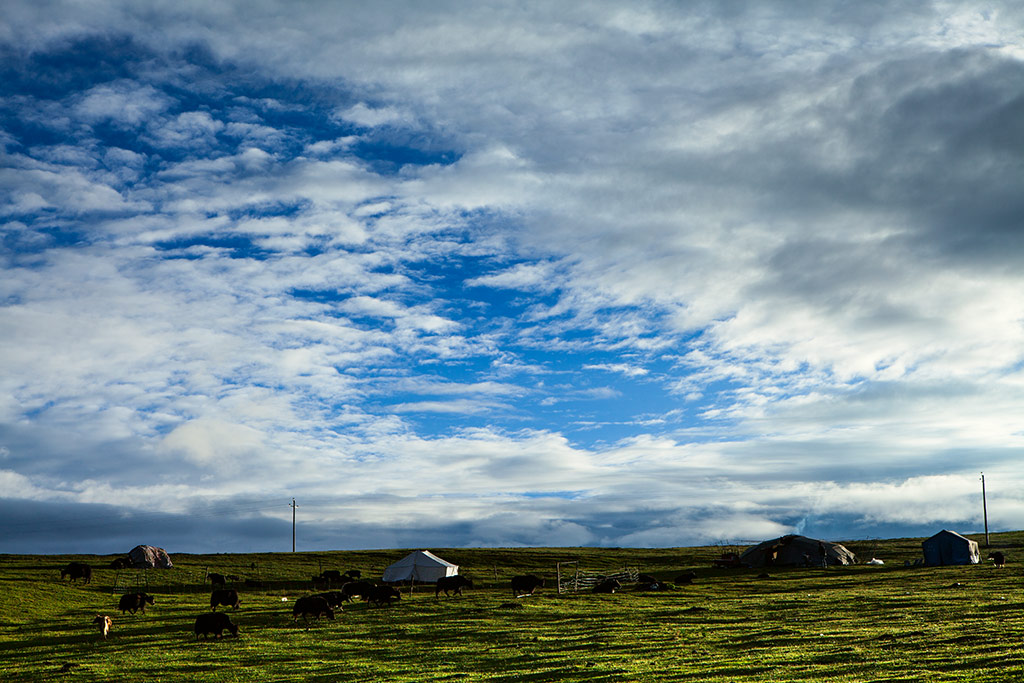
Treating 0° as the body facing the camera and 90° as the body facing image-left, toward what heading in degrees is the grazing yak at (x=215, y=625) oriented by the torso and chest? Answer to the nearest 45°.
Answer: approximately 270°

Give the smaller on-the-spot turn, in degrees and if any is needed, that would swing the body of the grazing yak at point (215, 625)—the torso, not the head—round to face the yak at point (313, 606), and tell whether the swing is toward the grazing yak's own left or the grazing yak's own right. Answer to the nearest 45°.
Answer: approximately 45° to the grazing yak's own left
